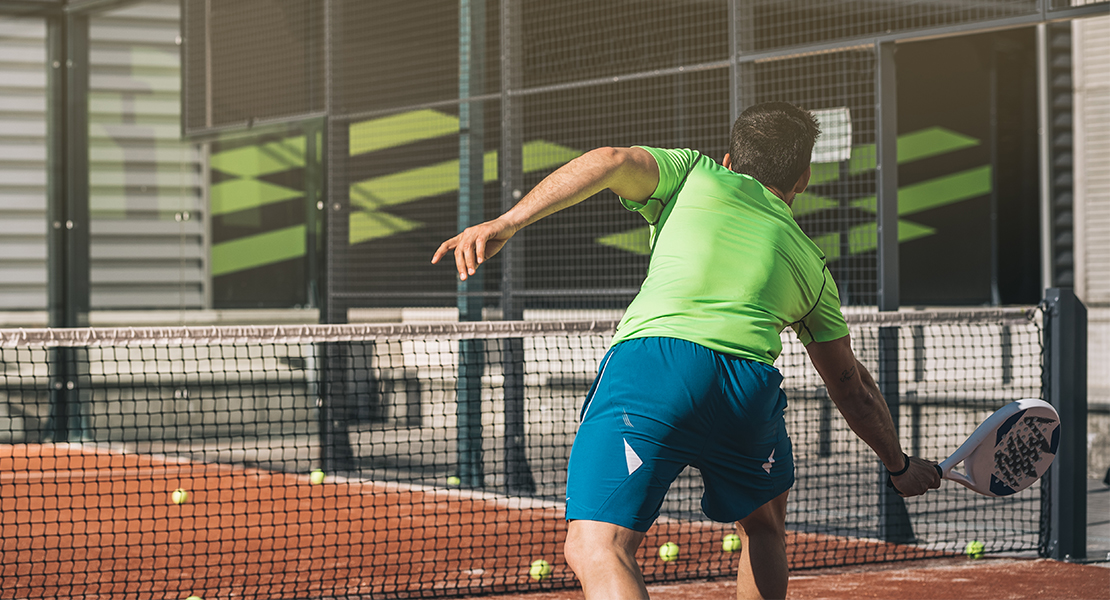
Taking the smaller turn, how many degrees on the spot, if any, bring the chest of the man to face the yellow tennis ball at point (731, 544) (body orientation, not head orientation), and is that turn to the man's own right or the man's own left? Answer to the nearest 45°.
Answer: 0° — they already face it

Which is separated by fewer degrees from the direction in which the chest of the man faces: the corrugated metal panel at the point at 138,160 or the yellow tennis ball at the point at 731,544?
the yellow tennis ball

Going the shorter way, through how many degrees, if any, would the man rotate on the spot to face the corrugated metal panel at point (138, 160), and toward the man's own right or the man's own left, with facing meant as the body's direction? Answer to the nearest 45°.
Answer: approximately 45° to the man's own left

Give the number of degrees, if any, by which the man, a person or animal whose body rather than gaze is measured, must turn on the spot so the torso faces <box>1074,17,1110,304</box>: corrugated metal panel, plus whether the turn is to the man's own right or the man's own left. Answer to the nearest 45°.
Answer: approximately 45° to the man's own right

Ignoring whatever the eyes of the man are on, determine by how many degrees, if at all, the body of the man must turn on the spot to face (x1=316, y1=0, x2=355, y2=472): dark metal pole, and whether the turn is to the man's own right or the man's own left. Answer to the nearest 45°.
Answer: approximately 45° to the man's own left

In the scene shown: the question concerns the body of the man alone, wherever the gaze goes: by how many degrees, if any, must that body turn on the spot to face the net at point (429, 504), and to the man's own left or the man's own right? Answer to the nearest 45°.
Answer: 0° — they already face it

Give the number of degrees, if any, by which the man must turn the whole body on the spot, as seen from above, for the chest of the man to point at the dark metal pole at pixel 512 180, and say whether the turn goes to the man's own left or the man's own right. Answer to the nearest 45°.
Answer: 0° — they already face it

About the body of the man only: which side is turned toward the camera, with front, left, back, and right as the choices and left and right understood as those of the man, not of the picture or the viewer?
back
